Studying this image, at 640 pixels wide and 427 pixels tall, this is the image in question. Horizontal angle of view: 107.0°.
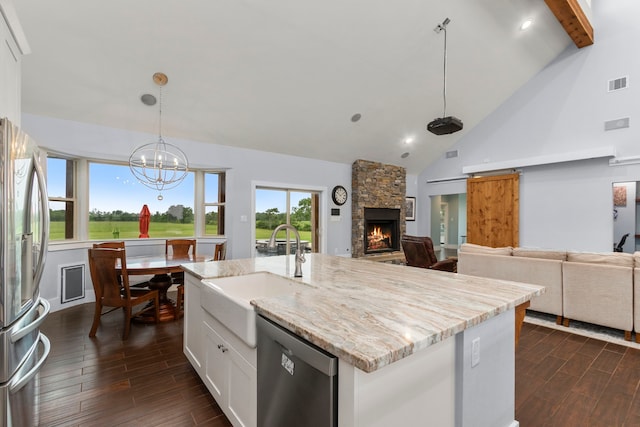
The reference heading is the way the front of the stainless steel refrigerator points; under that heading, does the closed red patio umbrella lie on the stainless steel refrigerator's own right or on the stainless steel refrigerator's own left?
on the stainless steel refrigerator's own left

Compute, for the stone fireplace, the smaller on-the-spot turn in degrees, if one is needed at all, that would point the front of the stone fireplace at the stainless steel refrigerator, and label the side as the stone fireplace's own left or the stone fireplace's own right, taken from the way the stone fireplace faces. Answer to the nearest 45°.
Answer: approximately 45° to the stone fireplace's own right

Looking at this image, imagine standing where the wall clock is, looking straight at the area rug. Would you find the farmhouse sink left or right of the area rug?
right

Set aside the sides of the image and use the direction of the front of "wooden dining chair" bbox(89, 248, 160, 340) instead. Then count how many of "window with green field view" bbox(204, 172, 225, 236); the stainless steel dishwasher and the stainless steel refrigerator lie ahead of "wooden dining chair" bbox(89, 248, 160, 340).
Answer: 1

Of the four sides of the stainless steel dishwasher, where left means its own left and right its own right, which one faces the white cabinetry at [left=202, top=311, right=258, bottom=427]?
right

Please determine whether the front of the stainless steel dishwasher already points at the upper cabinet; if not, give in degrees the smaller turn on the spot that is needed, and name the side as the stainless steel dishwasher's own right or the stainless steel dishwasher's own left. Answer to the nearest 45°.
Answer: approximately 90° to the stainless steel dishwasher's own right

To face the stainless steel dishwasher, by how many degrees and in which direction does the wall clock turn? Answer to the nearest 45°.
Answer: approximately 45° to its right

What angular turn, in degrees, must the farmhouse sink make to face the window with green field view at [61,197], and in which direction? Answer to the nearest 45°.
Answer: approximately 90° to its right

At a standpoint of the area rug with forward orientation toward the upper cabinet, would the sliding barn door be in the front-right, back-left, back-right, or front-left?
back-right

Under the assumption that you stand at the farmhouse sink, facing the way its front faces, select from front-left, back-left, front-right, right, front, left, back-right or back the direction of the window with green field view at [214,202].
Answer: back-right

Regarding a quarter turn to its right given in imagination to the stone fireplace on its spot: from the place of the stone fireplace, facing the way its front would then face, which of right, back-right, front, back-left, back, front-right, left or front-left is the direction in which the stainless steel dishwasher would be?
front-left

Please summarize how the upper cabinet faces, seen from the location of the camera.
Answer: facing to the right of the viewer

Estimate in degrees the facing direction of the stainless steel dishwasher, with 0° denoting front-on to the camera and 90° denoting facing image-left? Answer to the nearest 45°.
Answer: approximately 45°

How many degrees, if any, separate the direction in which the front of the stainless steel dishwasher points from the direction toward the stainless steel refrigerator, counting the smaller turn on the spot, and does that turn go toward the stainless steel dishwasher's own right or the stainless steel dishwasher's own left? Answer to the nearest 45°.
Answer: approximately 45° to the stainless steel dishwasher's own right

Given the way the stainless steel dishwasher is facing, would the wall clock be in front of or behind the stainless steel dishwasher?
behind

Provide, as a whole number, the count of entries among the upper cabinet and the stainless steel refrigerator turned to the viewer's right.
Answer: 2

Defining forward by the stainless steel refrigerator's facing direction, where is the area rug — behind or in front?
in front
